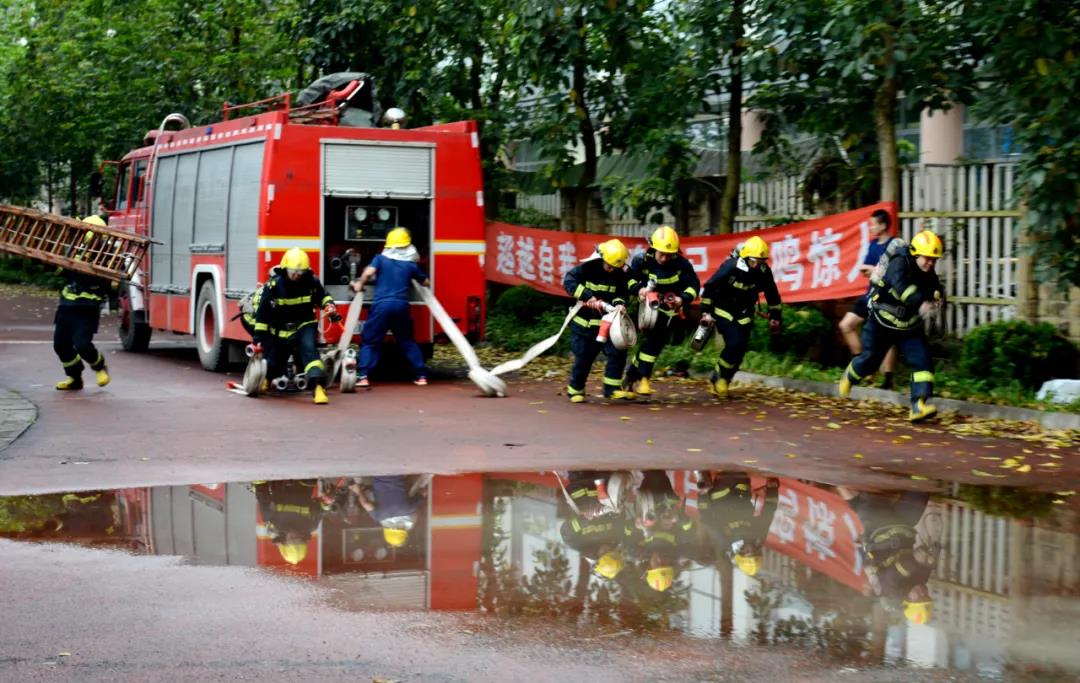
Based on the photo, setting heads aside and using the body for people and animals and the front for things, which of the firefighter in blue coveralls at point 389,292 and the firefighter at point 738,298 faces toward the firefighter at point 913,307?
the firefighter at point 738,298

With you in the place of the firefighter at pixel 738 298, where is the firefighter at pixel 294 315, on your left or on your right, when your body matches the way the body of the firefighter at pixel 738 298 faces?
on your right

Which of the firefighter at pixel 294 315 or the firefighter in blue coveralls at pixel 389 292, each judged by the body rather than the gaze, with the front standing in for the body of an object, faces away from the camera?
the firefighter in blue coveralls

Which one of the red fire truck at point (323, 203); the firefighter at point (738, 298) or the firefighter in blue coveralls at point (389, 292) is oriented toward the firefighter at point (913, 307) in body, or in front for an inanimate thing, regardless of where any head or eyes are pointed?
the firefighter at point (738, 298)

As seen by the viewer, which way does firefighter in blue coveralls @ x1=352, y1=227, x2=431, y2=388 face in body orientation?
away from the camera

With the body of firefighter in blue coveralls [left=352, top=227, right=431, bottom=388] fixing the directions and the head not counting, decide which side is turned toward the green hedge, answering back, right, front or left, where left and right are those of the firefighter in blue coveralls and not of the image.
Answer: right

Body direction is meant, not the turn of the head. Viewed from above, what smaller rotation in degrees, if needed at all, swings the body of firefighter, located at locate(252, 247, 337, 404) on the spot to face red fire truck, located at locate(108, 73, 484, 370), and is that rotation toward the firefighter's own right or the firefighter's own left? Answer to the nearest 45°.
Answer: approximately 180°

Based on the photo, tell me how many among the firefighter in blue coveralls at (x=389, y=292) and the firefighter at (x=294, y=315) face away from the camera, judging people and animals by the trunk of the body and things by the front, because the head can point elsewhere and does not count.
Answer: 1

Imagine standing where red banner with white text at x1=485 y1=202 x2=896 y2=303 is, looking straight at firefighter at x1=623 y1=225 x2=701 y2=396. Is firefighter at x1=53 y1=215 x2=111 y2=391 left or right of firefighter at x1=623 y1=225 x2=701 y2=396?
right

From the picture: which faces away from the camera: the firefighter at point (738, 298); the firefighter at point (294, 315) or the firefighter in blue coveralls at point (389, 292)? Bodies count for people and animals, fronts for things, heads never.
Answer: the firefighter in blue coveralls

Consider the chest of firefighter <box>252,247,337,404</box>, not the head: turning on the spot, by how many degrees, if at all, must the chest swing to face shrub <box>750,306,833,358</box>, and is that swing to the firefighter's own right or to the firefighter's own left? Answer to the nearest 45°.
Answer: approximately 90° to the firefighter's own left
